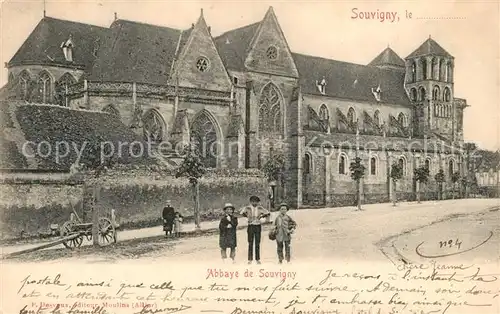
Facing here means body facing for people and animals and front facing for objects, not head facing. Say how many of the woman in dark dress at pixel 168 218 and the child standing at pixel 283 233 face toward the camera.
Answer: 2

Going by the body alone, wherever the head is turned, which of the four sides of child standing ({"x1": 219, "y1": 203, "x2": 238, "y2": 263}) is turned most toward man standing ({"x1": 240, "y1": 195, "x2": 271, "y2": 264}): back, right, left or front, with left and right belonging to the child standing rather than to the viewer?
left

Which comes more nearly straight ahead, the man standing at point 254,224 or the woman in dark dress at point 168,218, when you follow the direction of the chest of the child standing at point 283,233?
the man standing

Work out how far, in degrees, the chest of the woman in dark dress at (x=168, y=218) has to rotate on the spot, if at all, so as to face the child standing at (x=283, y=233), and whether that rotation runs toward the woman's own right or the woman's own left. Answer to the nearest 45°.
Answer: approximately 45° to the woman's own left

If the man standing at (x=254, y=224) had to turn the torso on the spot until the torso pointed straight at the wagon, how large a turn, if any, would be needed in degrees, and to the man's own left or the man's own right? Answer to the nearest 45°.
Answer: approximately 135° to the man's own right

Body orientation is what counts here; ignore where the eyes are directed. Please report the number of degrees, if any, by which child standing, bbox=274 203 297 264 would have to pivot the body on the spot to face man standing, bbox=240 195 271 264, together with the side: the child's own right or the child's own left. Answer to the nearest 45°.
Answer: approximately 90° to the child's own right
